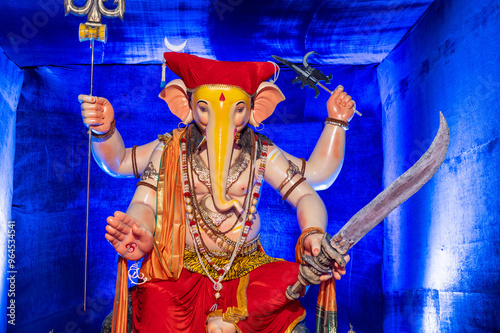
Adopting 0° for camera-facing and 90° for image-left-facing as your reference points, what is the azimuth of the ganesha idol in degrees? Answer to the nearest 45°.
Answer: approximately 0°
